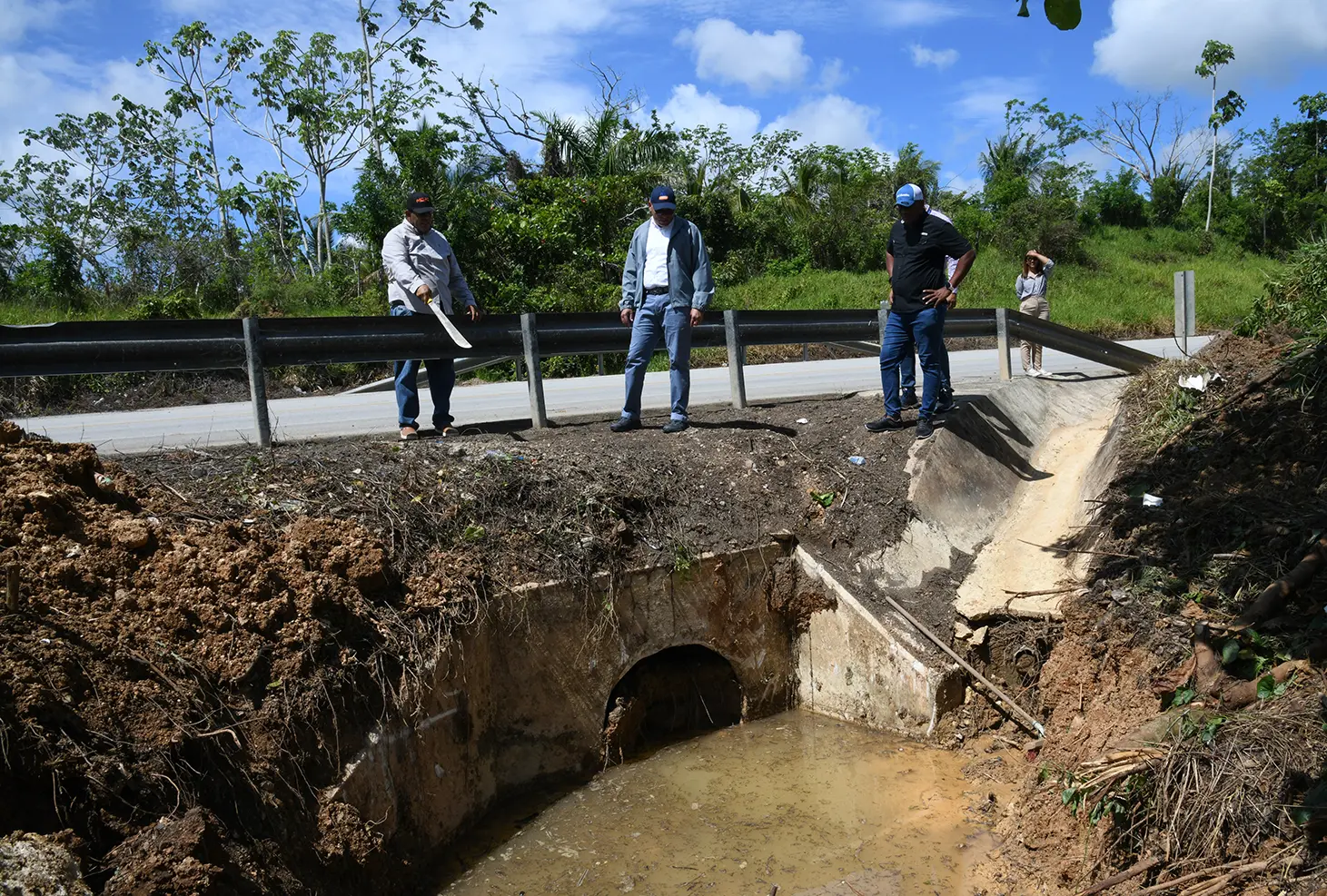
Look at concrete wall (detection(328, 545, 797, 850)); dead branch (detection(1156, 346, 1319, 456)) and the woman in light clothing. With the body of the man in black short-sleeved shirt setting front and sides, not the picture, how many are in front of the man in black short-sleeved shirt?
1

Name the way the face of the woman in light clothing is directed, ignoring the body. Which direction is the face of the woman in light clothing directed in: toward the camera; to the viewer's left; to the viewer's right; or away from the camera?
toward the camera

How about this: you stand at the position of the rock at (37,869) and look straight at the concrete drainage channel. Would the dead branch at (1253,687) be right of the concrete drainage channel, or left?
right

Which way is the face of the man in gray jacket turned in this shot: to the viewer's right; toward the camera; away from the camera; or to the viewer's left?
toward the camera

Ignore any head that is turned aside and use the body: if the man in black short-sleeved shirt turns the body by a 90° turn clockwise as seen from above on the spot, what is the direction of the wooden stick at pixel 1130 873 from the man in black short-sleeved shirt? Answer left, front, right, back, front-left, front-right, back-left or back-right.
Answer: back-left

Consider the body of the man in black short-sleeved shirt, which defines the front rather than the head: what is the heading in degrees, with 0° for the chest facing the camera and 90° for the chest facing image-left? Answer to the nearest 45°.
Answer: approximately 45°

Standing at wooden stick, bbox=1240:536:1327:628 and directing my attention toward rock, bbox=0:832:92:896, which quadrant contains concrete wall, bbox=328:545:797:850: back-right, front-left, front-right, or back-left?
front-right

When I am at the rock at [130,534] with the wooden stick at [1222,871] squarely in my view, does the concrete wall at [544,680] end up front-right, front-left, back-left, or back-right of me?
front-left

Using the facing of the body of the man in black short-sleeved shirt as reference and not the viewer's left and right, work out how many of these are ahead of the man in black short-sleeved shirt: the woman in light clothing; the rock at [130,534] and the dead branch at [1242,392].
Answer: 1

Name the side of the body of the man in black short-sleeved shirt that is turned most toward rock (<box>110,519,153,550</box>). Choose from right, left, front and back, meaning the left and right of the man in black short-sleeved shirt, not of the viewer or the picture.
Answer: front

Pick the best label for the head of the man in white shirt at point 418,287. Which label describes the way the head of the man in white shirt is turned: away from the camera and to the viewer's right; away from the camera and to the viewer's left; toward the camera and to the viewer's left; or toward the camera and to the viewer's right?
toward the camera and to the viewer's right

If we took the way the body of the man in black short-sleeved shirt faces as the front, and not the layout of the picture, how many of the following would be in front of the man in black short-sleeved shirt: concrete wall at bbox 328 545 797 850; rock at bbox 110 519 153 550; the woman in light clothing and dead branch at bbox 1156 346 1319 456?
2

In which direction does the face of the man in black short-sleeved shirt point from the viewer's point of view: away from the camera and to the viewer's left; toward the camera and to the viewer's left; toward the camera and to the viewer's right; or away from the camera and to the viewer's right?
toward the camera and to the viewer's left

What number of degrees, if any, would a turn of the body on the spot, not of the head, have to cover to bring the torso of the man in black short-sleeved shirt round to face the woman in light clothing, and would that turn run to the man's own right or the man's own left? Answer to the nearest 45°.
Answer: approximately 135° to the man's own right

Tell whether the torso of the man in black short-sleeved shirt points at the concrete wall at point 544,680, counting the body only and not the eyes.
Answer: yes
